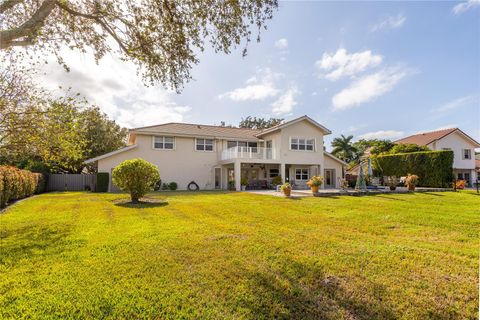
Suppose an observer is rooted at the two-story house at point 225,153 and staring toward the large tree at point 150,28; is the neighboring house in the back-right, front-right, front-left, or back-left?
back-left

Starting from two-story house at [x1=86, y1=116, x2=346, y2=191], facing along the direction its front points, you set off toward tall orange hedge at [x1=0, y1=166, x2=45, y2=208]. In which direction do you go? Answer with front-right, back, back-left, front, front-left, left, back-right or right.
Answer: back-left
